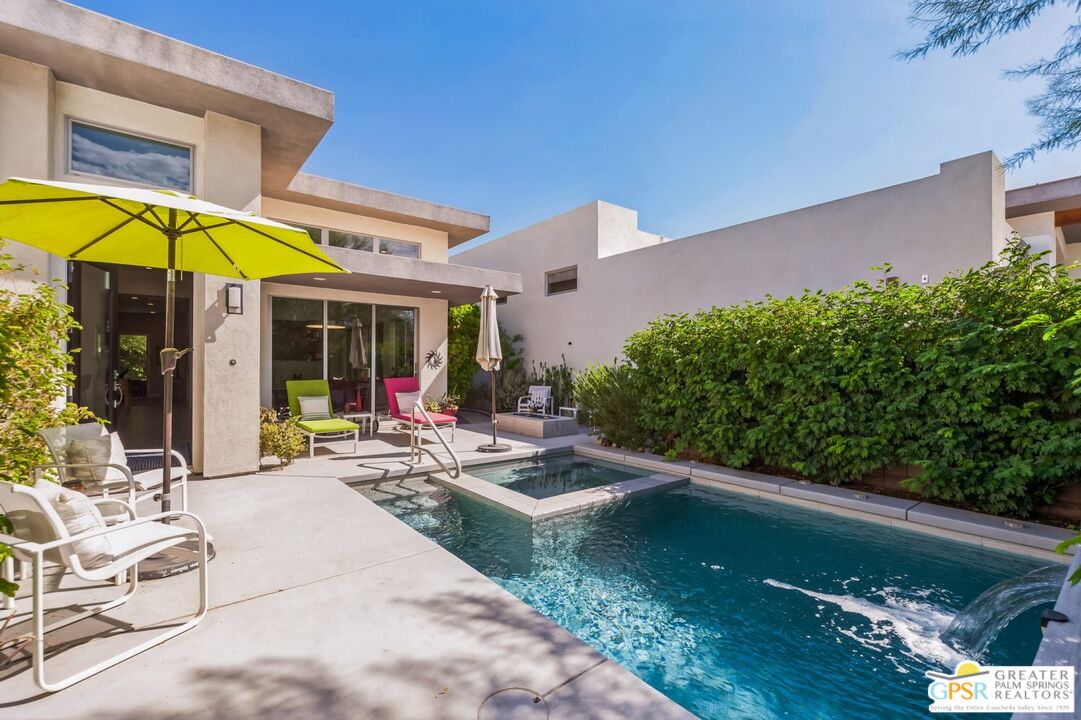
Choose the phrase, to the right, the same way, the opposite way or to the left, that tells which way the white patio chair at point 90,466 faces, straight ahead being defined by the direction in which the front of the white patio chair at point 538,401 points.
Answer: to the left

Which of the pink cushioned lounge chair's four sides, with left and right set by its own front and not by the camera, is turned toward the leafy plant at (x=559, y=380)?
left

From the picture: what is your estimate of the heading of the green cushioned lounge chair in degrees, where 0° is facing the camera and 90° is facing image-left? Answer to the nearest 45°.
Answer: approximately 315°

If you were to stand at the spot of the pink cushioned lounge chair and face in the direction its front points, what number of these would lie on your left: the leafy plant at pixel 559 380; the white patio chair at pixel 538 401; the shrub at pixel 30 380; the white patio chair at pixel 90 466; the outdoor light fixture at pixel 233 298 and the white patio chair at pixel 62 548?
2

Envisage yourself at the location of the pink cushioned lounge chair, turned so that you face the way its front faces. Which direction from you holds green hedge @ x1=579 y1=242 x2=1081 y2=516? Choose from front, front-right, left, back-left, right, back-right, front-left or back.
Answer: front

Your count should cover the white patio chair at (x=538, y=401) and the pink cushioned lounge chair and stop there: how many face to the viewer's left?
0

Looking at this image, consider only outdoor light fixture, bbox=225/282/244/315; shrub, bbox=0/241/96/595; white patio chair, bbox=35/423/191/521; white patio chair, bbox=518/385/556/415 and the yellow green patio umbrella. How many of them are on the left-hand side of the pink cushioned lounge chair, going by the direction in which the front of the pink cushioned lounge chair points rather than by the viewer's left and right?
1

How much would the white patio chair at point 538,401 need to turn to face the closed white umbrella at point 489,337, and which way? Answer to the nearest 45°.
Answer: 0° — it already faces it

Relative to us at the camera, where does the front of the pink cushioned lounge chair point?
facing the viewer and to the right of the viewer

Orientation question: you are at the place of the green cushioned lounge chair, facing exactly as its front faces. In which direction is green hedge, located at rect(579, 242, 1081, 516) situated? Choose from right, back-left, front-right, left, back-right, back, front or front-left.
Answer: front
